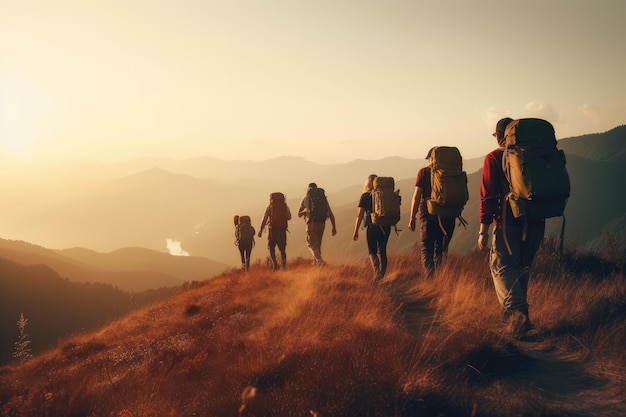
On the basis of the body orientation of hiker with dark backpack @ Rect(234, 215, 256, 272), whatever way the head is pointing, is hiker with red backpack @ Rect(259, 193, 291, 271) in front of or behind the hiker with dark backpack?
behind

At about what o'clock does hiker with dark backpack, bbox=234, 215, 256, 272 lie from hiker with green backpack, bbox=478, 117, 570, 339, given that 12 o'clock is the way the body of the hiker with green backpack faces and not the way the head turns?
The hiker with dark backpack is roughly at 12 o'clock from the hiker with green backpack.

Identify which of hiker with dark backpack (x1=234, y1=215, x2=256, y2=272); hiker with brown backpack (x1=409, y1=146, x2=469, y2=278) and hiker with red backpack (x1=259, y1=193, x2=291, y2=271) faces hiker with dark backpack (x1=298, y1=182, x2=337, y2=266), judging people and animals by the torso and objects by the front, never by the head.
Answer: hiker with brown backpack (x1=409, y1=146, x2=469, y2=278)

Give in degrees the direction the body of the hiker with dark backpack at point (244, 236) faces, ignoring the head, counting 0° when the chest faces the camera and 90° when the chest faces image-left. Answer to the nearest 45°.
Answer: approximately 180°

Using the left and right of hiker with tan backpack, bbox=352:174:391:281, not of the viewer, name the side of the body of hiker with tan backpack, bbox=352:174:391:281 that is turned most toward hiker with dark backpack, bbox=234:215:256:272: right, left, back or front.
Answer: front

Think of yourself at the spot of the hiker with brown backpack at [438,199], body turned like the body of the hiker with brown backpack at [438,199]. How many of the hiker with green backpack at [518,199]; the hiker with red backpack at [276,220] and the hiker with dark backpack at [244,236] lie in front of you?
2

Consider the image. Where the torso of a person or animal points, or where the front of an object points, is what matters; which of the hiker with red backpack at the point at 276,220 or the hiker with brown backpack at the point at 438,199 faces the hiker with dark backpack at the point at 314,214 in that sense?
the hiker with brown backpack at the point at 438,199

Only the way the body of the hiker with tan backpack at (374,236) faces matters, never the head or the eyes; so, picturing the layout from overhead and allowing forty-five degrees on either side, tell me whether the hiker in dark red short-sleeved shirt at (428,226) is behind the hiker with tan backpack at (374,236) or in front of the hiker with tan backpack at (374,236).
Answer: behind

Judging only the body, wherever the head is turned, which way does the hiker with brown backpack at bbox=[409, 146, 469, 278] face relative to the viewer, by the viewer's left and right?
facing away from the viewer and to the left of the viewer

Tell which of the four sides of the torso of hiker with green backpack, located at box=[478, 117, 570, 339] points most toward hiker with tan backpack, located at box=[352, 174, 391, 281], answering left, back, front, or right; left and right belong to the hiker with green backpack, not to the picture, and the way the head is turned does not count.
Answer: front

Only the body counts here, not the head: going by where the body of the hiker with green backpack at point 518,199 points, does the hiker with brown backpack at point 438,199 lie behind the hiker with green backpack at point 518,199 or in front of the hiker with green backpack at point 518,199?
in front

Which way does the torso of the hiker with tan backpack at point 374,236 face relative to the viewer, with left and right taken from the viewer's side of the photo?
facing away from the viewer and to the left of the viewer

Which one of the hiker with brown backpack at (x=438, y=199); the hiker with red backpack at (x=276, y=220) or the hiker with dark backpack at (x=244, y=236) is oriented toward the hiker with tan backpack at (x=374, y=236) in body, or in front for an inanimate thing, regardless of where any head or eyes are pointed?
the hiker with brown backpack at (x=438, y=199)

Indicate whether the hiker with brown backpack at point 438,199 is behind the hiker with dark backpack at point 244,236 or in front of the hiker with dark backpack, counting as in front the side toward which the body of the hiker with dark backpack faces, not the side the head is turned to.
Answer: behind

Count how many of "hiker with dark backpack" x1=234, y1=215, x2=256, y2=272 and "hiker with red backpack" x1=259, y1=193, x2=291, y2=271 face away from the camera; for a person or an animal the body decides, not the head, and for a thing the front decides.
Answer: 2

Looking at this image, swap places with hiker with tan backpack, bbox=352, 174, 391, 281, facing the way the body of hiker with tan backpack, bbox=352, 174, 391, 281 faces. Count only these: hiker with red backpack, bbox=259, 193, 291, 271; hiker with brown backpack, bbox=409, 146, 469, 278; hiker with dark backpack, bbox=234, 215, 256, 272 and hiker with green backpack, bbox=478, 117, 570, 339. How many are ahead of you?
2
